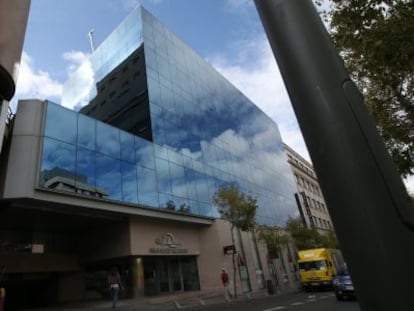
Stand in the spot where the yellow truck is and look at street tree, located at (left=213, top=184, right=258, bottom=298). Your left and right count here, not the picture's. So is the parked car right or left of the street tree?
left

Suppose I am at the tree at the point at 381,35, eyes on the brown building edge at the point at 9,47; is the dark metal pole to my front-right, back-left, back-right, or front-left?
front-left

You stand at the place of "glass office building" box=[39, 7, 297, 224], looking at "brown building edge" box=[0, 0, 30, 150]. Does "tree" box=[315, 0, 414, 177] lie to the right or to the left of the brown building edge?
left

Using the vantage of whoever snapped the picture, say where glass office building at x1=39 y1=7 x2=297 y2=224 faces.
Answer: facing the viewer and to the right of the viewer

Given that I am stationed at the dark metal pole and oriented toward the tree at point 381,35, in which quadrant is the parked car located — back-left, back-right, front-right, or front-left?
front-left

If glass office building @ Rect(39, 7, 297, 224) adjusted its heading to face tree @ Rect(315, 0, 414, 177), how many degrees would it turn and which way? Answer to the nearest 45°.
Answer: approximately 45° to its right

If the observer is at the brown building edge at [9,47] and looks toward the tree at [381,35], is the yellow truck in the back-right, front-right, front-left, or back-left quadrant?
front-left

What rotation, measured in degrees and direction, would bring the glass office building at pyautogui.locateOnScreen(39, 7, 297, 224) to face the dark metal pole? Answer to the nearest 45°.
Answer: approximately 45° to its right
